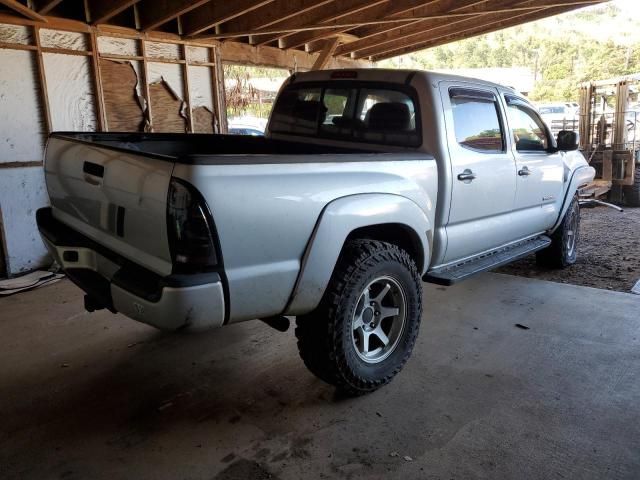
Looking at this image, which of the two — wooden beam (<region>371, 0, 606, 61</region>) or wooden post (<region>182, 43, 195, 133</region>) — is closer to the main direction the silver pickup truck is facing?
the wooden beam

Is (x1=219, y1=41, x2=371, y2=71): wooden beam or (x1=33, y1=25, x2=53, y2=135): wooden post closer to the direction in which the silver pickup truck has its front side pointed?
the wooden beam

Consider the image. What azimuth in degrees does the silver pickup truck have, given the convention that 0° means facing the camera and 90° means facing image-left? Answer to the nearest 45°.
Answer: approximately 225°

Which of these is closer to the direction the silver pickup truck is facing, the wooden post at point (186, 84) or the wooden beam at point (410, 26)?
the wooden beam

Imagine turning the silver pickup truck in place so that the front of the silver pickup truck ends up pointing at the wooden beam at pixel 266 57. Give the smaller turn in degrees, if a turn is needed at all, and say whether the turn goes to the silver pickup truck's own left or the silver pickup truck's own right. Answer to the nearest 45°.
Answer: approximately 45° to the silver pickup truck's own left

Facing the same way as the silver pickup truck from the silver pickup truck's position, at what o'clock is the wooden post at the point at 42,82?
The wooden post is roughly at 9 o'clock from the silver pickup truck.

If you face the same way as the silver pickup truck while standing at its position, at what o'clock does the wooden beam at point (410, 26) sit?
The wooden beam is roughly at 11 o'clock from the silver pickup truck.
